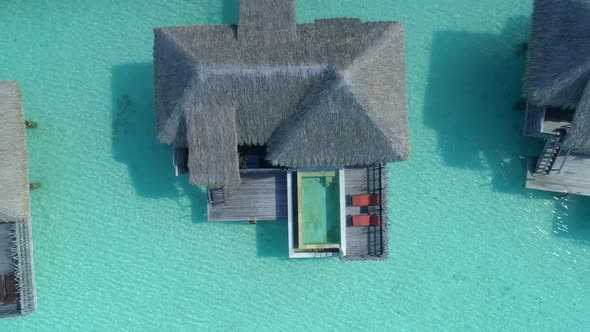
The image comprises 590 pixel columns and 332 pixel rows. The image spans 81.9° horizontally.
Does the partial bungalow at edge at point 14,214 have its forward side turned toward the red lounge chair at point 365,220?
no

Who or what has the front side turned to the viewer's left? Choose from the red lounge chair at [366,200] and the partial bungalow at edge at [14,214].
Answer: the red lounge chair

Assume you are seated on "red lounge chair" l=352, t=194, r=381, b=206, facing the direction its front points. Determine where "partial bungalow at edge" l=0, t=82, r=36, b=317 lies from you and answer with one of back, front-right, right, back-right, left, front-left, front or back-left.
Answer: front

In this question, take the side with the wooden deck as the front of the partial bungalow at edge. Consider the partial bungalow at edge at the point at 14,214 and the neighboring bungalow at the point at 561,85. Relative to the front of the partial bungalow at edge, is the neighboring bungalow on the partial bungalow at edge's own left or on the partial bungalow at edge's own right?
on the partial bungalow at edge's own left

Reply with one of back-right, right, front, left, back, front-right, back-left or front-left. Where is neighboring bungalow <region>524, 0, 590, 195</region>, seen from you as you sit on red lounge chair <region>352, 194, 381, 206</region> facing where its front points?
back

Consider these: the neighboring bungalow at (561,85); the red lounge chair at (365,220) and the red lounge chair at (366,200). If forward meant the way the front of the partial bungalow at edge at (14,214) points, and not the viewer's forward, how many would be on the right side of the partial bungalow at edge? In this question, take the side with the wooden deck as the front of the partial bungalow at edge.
0

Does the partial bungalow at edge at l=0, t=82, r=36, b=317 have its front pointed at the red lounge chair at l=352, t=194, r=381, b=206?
no

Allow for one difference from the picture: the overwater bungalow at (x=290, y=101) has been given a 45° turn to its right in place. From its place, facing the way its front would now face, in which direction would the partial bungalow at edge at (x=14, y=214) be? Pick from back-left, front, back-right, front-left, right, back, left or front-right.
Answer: front-right

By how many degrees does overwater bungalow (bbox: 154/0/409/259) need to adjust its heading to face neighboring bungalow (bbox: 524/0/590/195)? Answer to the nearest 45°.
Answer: approximately 90° to its left
